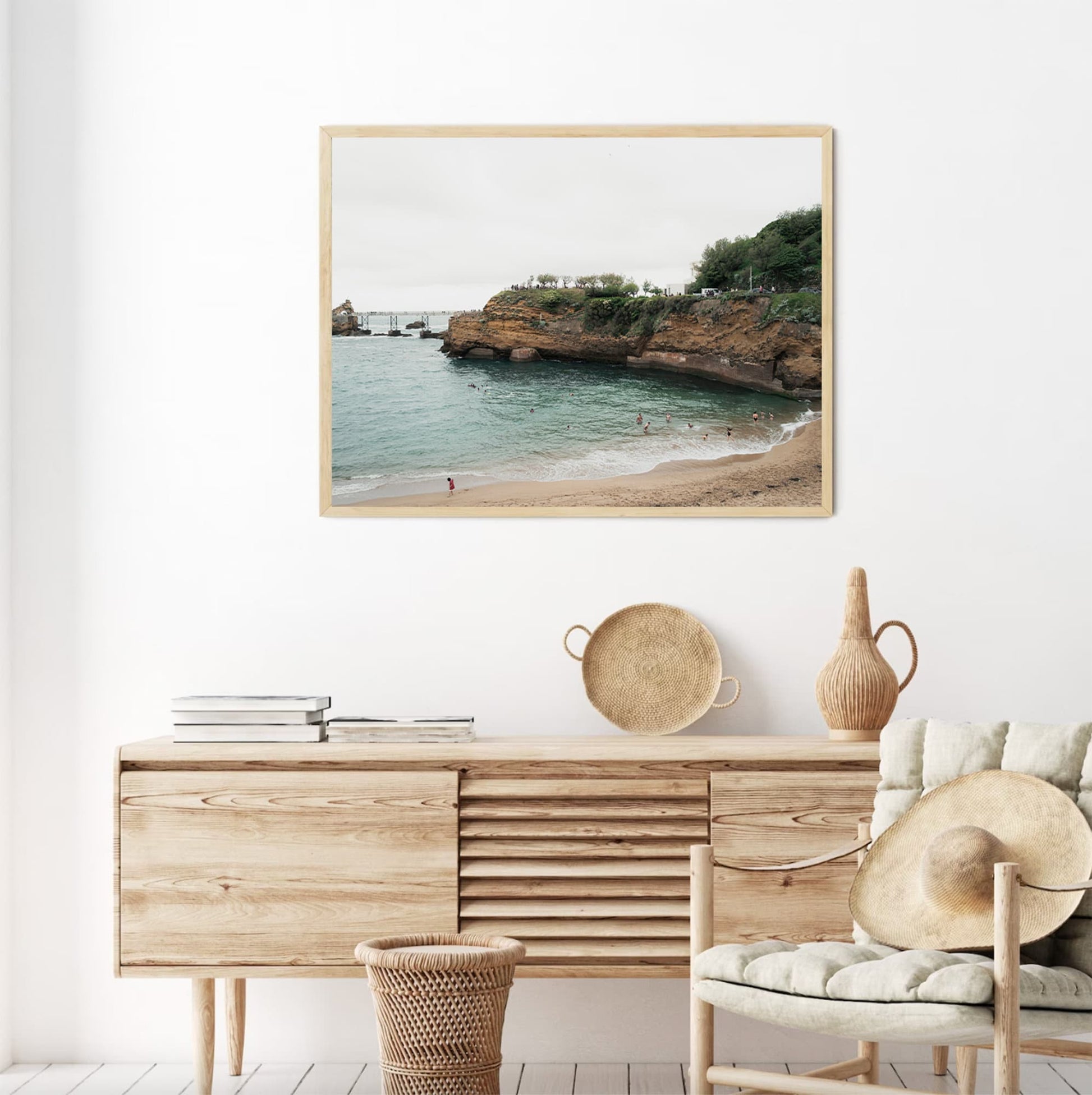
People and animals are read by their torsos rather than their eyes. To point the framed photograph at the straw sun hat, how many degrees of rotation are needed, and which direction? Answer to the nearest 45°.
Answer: approximately 45° to its left

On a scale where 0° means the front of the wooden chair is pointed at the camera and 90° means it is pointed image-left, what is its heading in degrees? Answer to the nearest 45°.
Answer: approximately 45°

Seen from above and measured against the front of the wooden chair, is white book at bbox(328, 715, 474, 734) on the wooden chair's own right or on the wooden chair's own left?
on the wooden chair's own right

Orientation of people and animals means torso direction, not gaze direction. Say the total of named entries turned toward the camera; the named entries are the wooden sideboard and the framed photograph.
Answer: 2

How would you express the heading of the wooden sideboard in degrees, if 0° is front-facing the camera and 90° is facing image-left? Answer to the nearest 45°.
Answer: approximately 0°
